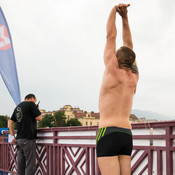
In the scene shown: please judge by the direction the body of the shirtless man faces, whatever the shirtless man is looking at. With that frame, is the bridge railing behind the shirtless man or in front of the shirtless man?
in front

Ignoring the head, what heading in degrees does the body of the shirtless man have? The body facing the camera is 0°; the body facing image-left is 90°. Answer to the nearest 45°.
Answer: approximately 135°

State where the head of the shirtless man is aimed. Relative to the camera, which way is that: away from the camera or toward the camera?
away from the camera
